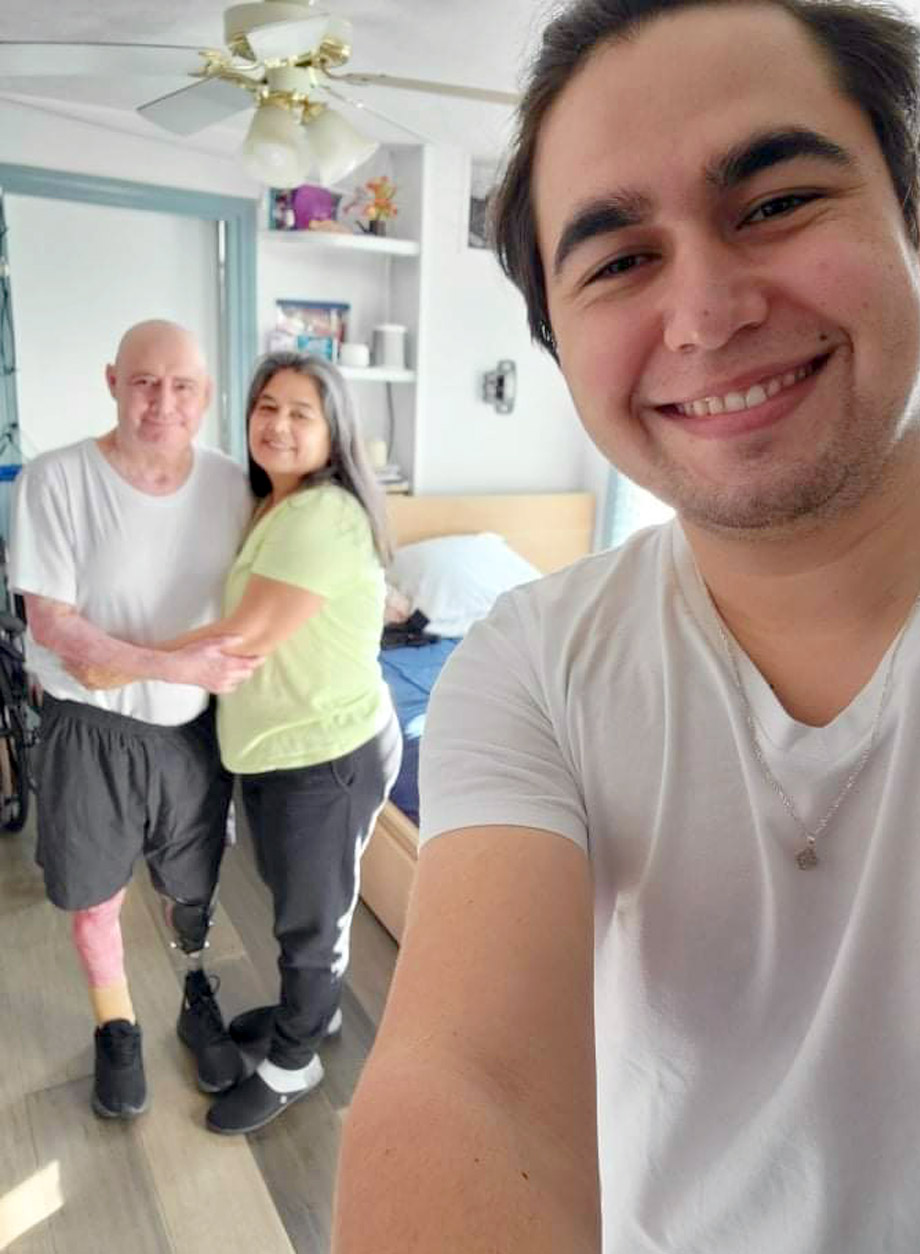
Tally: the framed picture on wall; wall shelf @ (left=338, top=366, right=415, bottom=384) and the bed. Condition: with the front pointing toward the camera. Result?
3

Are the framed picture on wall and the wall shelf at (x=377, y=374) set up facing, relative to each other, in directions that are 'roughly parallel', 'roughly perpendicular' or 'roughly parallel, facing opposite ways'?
roughly parallel

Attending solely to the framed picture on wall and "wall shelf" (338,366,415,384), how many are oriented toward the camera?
2

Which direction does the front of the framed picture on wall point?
toward the camera

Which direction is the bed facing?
toward the camera

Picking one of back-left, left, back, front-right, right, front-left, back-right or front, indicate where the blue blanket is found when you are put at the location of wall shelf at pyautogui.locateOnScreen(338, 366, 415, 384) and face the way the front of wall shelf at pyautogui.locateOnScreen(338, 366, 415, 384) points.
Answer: front

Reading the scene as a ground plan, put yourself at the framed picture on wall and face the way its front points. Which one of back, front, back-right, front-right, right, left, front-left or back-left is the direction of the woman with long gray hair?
front

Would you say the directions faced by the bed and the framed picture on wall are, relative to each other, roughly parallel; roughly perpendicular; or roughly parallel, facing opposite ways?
roughly parallel

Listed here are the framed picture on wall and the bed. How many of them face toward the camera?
2

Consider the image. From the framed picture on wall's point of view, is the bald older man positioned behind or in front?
in front

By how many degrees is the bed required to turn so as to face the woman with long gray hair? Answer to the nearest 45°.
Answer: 0° — it already faces them
